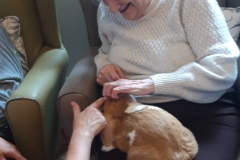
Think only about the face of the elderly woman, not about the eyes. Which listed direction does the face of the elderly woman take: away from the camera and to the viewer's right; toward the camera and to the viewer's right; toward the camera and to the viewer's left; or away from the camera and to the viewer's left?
toward the camera and to the viewer's left

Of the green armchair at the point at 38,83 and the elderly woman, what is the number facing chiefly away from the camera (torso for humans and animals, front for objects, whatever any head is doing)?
0

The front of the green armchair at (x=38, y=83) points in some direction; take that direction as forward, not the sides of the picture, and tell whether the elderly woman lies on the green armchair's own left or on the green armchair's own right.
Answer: on the green armchair's own left

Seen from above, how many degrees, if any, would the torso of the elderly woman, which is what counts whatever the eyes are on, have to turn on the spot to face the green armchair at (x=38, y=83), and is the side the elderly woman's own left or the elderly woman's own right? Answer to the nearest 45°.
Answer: approximately 45° to the elderly woman's own right

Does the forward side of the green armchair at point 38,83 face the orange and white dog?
no

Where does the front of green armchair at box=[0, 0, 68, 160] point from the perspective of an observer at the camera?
facing the viewer and to the left of the viewer
